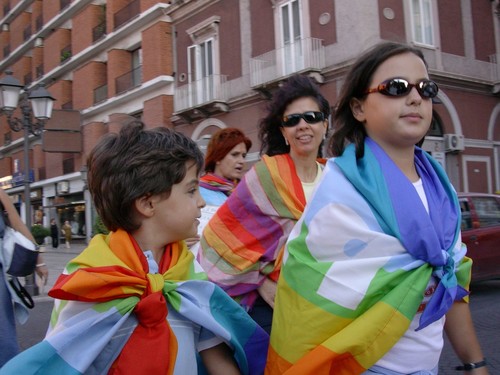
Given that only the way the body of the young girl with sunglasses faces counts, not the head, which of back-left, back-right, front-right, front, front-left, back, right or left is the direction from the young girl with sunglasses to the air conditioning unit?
back-left

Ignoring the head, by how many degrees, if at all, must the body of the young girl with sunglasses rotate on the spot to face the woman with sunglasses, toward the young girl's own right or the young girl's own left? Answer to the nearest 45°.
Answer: approximately 180°

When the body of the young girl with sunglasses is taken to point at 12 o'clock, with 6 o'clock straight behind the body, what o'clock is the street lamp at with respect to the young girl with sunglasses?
The street lamp is roughly at 6 o'clock from the young girl with sunglasses.

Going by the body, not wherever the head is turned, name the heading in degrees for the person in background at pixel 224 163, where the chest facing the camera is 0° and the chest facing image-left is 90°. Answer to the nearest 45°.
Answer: approximately 315°

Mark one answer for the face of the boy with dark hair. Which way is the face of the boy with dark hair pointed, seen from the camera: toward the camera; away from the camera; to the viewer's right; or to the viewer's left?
to the viewer's right

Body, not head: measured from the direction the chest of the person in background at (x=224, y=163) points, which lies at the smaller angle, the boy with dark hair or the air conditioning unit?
the boy with dark hair

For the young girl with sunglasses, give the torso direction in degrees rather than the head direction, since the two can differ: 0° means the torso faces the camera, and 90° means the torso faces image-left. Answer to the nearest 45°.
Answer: approximately 315°
